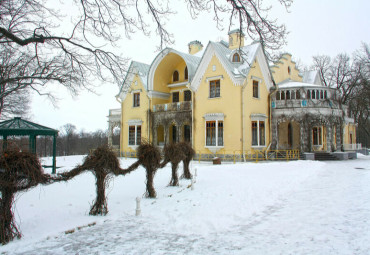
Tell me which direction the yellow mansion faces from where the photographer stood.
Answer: facing the viewer and to the left of the viewer

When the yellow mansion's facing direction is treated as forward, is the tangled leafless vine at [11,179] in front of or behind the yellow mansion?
in front
